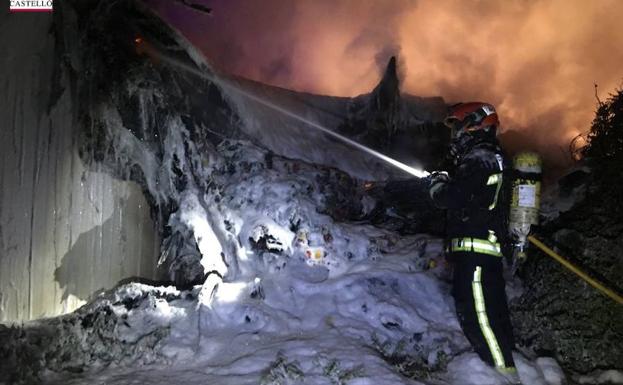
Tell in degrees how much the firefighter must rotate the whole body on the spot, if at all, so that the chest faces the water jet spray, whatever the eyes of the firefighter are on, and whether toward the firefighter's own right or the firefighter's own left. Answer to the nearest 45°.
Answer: approximately 45° to the firefighter's own right

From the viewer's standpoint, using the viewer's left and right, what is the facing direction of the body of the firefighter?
facing to the left of the viewer

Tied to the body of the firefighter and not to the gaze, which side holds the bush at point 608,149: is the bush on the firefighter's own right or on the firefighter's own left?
on the firefighter's own right

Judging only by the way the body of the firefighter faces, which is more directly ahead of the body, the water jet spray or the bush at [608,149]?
the water jet spray

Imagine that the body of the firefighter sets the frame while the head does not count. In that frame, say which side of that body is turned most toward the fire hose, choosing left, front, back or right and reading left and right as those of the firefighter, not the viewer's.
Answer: back

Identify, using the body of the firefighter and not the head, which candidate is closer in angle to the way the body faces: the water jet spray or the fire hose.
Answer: the water jet spray
